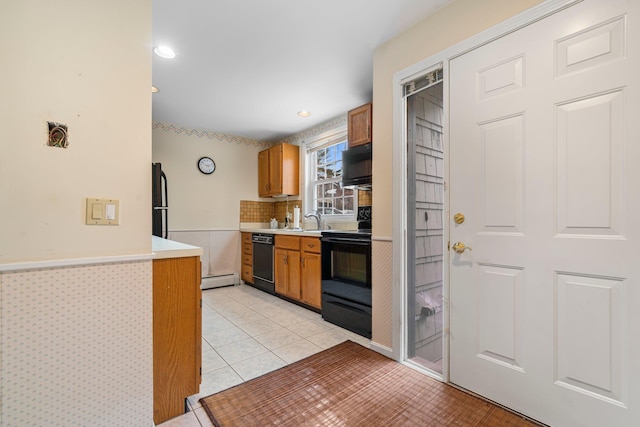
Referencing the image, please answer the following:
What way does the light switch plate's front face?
toward the camera

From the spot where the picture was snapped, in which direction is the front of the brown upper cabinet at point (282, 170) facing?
facing the viewer and to the left of the viewer

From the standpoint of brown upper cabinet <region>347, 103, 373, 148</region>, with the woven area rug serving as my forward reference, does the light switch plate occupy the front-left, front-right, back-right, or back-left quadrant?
front-right

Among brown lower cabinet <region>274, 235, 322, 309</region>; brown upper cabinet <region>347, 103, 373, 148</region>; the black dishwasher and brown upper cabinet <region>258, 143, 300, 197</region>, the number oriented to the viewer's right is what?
0

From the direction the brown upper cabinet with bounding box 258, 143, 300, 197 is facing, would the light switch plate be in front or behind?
in front

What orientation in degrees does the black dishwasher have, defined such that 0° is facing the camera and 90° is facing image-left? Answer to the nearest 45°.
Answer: approximately 45°

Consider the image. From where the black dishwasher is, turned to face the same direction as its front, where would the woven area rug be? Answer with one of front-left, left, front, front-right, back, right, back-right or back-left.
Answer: front-left

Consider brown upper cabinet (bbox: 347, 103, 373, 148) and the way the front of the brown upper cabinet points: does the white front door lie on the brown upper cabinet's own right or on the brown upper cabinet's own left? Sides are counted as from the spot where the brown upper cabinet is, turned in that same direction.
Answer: on the brown upper cabinet's own left

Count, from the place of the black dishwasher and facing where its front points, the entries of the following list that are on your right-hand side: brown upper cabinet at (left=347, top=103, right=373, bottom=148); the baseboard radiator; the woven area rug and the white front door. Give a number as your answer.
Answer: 1

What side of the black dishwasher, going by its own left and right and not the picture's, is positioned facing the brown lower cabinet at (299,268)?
left

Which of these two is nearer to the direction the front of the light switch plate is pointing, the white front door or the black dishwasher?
the white front door

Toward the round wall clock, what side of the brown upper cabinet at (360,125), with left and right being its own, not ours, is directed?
right
